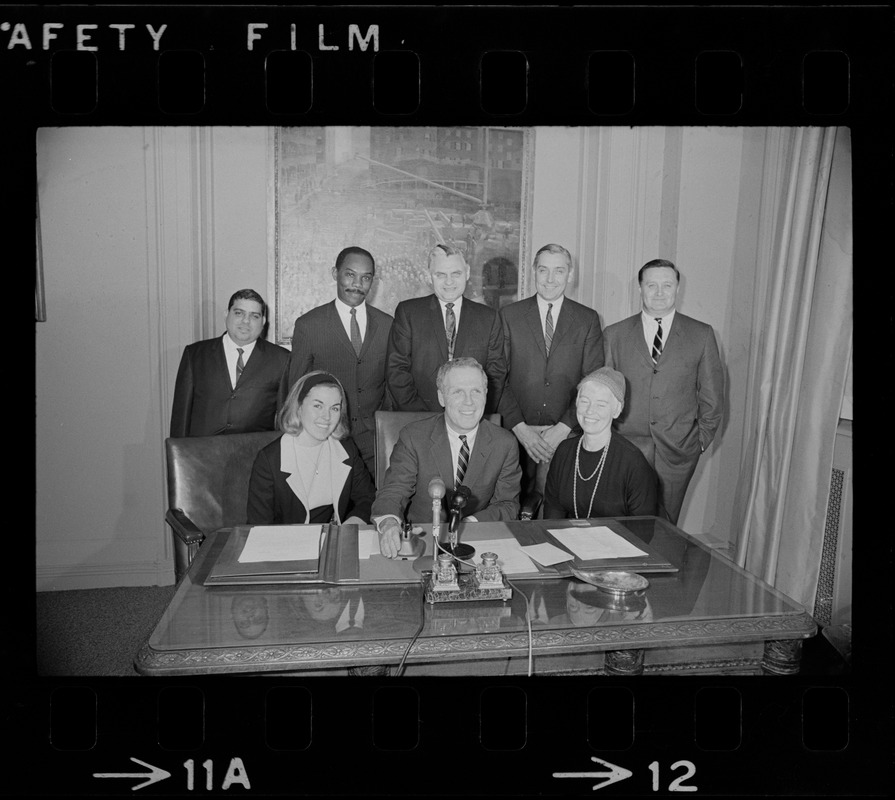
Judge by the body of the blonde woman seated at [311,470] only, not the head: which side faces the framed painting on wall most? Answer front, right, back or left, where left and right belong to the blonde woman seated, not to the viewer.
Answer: back

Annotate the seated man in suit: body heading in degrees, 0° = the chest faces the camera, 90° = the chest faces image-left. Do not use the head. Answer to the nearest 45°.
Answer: approximately 0°

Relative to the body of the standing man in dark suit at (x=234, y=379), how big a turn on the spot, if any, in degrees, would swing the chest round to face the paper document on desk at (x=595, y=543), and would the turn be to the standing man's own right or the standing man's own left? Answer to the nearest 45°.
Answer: approximately 45° to the standing man's own left

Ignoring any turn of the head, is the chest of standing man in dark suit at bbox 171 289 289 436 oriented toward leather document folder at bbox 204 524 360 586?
yes
